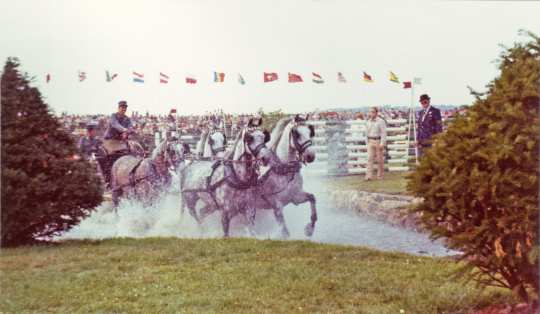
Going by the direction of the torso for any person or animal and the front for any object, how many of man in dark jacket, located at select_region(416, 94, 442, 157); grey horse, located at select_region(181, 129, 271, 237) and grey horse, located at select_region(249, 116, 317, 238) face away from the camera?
0

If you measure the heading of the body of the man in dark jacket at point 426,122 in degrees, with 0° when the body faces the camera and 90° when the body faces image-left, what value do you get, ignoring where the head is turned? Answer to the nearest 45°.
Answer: approximately 45°

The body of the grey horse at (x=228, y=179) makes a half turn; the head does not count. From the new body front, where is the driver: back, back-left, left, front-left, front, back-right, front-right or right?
front-left

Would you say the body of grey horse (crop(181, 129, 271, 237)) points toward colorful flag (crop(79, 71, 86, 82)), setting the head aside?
no

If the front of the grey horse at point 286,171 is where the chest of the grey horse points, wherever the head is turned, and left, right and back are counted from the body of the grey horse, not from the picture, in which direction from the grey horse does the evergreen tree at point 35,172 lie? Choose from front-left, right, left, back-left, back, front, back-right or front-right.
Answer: back-right

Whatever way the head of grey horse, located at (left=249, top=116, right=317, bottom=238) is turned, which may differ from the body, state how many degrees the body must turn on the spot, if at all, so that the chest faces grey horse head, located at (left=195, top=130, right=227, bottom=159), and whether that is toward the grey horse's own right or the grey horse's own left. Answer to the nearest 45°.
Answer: approximately 135° to the grey horse's own right

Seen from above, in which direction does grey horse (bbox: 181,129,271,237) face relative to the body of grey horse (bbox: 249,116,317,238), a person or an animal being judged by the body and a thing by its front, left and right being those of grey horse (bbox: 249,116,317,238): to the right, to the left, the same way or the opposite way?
the same way

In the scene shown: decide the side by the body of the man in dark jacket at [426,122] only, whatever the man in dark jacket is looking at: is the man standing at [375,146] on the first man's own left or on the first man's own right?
on the first man's own right

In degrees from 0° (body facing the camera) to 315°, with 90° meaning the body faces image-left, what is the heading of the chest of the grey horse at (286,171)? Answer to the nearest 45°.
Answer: approximately 315°

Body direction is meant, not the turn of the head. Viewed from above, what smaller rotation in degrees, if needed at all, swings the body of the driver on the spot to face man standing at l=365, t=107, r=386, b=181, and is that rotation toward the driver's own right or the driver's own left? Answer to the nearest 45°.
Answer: approximately 45° to the driver's own left

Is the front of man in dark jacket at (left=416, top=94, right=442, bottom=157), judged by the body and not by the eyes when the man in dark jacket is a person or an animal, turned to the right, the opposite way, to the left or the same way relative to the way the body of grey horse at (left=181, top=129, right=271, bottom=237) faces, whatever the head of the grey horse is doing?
to the right

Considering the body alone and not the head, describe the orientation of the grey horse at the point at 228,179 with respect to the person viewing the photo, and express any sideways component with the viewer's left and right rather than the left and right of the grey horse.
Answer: facing the viewer and to the right of the viewer
